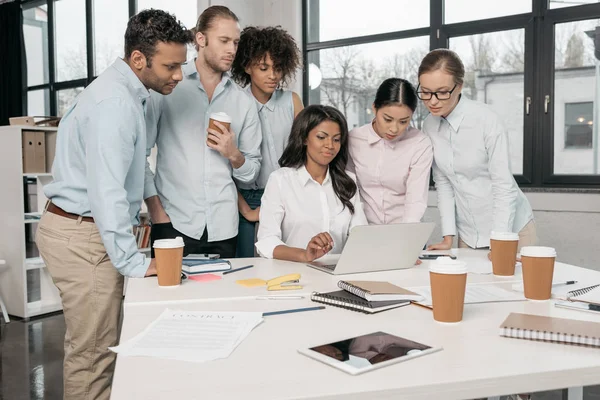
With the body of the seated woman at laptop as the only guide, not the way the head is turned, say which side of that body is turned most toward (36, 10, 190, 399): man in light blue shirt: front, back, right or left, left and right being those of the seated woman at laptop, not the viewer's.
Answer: right

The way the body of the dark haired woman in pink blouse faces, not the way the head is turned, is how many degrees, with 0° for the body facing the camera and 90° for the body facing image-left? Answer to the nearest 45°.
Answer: approximately 0°

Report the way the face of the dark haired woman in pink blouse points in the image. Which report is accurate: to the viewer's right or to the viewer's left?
to the viewer's left

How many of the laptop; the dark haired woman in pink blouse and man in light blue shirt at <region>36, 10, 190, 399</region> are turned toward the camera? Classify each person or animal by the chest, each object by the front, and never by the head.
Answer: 1

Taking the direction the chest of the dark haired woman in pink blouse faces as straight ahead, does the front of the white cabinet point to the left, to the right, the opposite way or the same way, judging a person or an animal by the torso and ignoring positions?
to the left

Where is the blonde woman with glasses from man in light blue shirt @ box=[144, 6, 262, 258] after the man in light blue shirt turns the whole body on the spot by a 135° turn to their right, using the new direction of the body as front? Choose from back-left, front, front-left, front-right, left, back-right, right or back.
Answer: back

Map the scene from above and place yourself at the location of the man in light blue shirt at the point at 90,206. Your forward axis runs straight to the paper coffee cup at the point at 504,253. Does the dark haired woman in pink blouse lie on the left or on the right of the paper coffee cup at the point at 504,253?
left

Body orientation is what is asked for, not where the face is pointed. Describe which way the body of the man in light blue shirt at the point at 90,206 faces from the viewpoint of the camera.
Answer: to the viewer's right

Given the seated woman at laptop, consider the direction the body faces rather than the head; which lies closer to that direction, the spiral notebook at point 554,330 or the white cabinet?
the spiral notebook

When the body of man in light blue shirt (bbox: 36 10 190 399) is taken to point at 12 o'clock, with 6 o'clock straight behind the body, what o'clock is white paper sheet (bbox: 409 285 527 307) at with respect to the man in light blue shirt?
The white paper sheet is roughly at 1 o'clock from the man in light blue shirt.

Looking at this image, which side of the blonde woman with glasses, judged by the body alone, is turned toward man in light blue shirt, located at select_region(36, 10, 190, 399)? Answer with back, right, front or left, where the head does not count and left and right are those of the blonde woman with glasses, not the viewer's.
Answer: front
